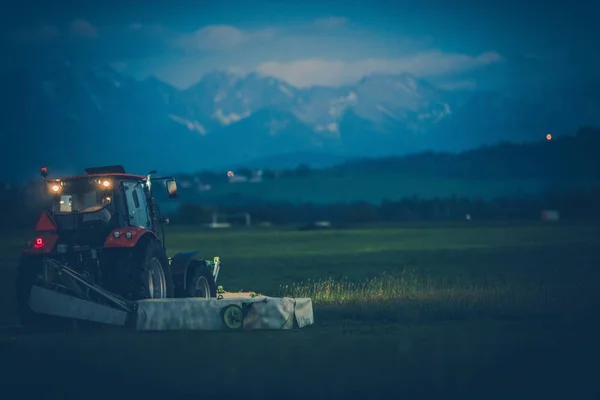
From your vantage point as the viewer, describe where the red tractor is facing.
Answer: facing away from the viewer and to the right of the viewer
